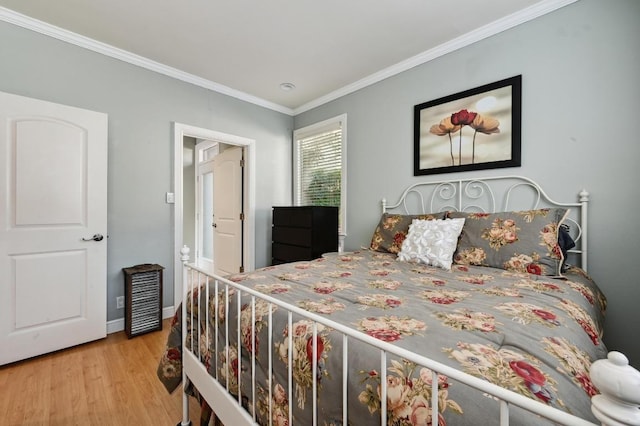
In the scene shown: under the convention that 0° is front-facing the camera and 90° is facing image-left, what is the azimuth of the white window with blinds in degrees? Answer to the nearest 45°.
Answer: approximately 45°

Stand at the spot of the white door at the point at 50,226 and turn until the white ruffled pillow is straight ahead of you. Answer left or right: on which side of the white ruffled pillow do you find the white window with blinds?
left

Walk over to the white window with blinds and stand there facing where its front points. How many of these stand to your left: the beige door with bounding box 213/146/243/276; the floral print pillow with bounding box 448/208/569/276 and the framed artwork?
2

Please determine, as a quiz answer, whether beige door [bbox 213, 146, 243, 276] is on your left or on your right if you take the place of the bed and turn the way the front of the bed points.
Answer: on your right

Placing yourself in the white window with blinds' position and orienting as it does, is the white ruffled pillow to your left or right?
on your left

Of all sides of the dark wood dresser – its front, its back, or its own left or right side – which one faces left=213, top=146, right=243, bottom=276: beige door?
right

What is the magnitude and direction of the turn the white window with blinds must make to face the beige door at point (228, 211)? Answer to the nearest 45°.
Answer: approximately 45° to its right

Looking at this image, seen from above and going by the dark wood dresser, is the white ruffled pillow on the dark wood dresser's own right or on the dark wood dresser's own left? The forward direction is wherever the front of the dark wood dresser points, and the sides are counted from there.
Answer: on the dark wood dresser's own left

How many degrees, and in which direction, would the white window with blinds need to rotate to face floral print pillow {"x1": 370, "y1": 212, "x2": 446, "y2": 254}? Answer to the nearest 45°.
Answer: approximately 90° to its left

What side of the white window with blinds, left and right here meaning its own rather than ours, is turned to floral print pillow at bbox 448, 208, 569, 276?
left

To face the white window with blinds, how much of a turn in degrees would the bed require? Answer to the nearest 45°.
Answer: approximately 90° to its right
